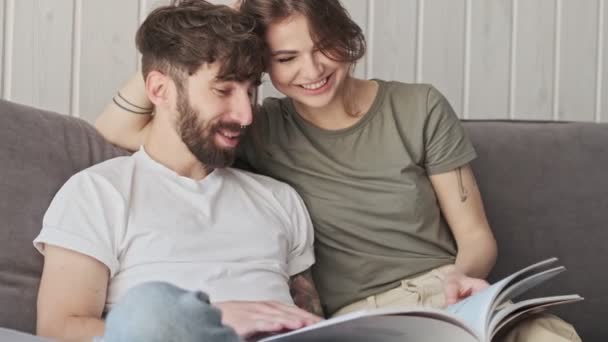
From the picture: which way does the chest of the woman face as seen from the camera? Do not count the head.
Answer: toward the camera

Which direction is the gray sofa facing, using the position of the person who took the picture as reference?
facing the viewer

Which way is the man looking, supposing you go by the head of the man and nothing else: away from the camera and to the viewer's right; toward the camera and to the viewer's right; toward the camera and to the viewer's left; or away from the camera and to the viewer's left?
toward the camera and to the viewer's right
